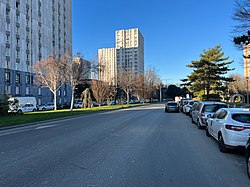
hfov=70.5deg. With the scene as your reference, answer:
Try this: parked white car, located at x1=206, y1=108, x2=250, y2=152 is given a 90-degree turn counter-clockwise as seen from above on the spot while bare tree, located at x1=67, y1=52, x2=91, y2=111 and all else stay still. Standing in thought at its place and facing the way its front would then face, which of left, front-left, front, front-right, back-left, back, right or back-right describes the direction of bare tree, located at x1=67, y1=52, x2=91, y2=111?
right

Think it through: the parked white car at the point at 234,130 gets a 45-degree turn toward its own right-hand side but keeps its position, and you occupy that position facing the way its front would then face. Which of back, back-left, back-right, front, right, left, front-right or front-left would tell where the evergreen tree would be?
front

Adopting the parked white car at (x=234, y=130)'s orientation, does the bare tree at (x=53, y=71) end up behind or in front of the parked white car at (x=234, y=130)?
in front

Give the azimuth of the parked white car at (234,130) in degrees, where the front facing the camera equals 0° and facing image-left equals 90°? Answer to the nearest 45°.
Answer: approximately 135°

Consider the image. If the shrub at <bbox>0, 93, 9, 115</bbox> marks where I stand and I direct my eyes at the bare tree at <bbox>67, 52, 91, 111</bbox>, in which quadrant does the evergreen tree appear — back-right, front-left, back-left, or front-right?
front-right

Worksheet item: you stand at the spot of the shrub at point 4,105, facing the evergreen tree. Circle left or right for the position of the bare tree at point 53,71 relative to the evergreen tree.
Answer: left

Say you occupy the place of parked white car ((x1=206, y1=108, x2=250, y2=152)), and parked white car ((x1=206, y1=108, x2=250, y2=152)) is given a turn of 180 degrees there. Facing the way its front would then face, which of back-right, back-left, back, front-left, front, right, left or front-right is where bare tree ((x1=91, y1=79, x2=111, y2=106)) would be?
back
